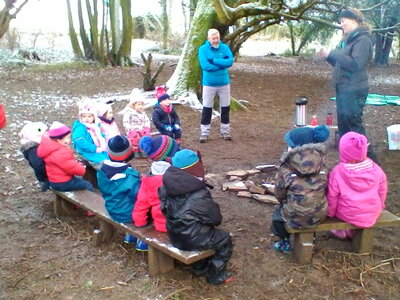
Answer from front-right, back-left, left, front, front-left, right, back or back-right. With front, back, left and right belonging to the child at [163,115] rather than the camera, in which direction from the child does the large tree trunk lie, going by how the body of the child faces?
back-left

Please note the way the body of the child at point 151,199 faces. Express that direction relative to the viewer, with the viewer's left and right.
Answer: facing away from the viewer and to the right of the viewer

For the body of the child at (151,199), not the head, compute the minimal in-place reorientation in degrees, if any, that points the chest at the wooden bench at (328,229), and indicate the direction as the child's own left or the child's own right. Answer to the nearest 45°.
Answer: approximately 45° to the child's own right

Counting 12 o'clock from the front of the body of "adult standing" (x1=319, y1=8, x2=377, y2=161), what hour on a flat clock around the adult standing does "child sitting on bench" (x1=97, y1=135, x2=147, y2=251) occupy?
The child sitting on bench is roughly at 10 o'clock from the adult standing.

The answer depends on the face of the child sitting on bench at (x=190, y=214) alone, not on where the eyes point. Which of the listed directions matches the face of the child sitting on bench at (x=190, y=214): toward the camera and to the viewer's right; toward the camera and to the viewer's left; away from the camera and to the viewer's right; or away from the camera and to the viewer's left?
away from the camera and to the viewer's right

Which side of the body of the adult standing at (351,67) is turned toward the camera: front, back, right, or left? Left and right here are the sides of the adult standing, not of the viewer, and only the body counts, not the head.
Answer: left

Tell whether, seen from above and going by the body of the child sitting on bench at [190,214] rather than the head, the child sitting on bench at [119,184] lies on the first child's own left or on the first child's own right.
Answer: on the first child's own left

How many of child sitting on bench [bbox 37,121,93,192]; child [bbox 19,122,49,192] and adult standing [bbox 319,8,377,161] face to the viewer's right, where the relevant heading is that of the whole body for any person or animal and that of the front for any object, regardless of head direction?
2

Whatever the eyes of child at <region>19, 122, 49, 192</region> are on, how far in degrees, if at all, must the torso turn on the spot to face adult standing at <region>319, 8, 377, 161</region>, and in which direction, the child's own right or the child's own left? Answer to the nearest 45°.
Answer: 0° — they already face them

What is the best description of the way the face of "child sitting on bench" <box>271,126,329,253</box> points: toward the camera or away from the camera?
away from the camera
